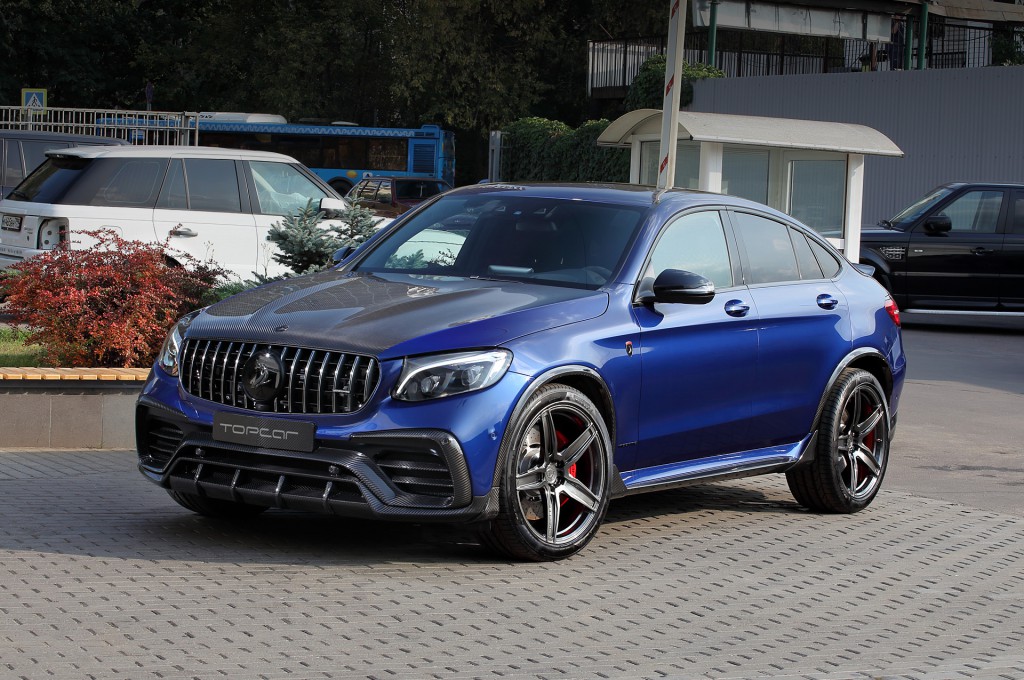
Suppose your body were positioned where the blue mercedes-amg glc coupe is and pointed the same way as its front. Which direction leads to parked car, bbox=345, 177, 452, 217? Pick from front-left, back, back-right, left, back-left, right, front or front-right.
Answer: back-right

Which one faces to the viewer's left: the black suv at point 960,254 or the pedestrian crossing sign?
the black suv

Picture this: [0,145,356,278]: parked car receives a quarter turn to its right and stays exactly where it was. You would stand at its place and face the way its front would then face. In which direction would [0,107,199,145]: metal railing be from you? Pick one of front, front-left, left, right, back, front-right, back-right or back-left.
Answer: back-left

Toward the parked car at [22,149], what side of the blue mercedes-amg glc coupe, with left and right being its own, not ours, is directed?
right

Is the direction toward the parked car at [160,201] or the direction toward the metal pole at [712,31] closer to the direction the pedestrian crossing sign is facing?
the parked car

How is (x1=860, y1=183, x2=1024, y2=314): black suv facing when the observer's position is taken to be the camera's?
facing to the left of the viewer

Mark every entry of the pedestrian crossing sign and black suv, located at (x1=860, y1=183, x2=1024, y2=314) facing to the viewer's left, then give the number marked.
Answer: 1

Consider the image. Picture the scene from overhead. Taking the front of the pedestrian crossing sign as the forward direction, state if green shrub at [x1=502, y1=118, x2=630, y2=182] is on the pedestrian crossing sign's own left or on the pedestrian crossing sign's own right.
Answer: on the pedestrian crossing sign's own left

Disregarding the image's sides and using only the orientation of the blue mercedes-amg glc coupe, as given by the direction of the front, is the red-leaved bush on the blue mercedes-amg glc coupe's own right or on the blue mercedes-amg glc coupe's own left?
on the blue mercedes-amg glc coupe's own right

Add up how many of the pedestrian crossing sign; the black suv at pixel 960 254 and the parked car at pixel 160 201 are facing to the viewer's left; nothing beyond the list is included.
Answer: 1

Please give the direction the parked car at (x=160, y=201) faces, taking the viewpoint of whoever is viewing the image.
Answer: facing away from the viewer and to the right of the viewer

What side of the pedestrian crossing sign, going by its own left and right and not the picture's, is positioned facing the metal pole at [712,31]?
left
